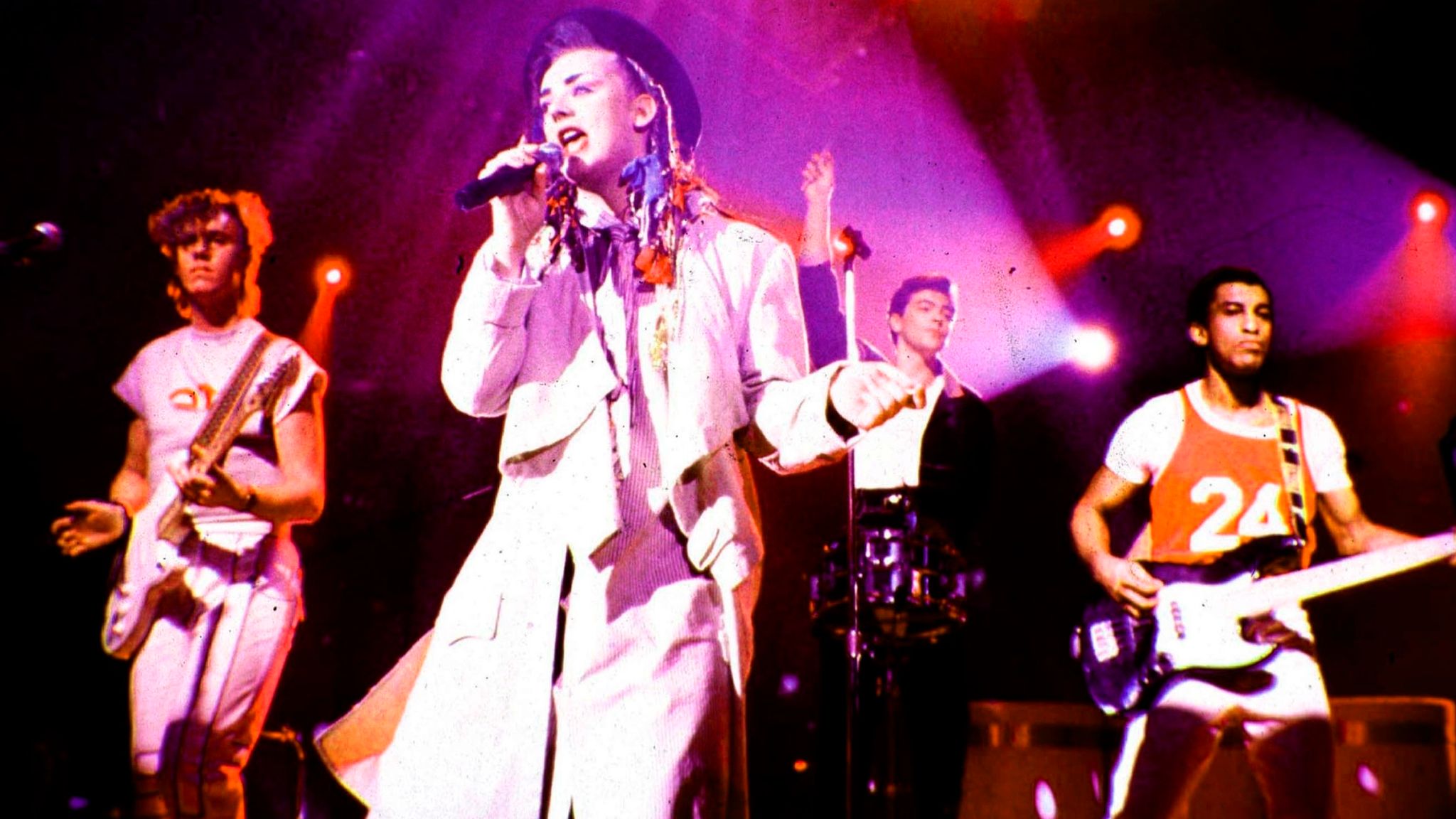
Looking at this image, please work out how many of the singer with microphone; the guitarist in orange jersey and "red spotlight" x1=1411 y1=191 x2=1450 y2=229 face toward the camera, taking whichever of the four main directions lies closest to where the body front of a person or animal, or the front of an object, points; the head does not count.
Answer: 3

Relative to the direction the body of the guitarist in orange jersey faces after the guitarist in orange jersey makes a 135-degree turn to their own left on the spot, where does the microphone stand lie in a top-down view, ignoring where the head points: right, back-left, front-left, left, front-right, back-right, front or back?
back

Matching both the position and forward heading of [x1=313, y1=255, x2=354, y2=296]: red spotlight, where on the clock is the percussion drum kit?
The percussion drum kit is roughly at 10 o'clock from the red spotlight.

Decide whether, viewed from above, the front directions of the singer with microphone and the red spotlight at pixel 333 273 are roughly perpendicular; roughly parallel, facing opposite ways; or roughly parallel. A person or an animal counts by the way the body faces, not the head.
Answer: roughly parallel

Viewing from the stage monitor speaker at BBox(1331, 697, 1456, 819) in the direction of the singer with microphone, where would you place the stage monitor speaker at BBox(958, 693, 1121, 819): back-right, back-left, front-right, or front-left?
front-right

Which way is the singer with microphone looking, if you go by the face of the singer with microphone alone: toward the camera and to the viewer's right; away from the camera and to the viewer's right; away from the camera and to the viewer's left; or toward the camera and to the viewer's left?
toward the camera and to the viewer's left

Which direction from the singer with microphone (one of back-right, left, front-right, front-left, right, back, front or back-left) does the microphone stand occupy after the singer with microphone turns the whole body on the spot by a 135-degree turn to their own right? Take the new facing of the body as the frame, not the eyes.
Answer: right

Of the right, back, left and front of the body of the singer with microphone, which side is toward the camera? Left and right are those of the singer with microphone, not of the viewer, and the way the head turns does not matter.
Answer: front

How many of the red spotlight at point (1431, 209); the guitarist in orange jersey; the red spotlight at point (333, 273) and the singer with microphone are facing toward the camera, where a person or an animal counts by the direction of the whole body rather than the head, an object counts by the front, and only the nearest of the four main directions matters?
4

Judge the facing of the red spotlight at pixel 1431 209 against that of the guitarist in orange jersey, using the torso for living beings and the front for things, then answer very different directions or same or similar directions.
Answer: same or similar directions

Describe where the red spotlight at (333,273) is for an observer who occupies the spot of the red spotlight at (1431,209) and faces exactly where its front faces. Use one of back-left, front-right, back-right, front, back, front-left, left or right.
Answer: front-right

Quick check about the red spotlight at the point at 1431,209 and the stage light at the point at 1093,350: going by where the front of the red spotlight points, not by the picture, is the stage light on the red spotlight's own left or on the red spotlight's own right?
on the red spotlight's own right

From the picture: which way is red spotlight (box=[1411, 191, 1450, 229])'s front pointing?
toward the camera

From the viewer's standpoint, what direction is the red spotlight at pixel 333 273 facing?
toward the camera
